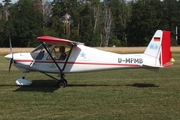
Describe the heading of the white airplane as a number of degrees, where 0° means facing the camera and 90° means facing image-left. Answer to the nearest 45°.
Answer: approximately 90°
